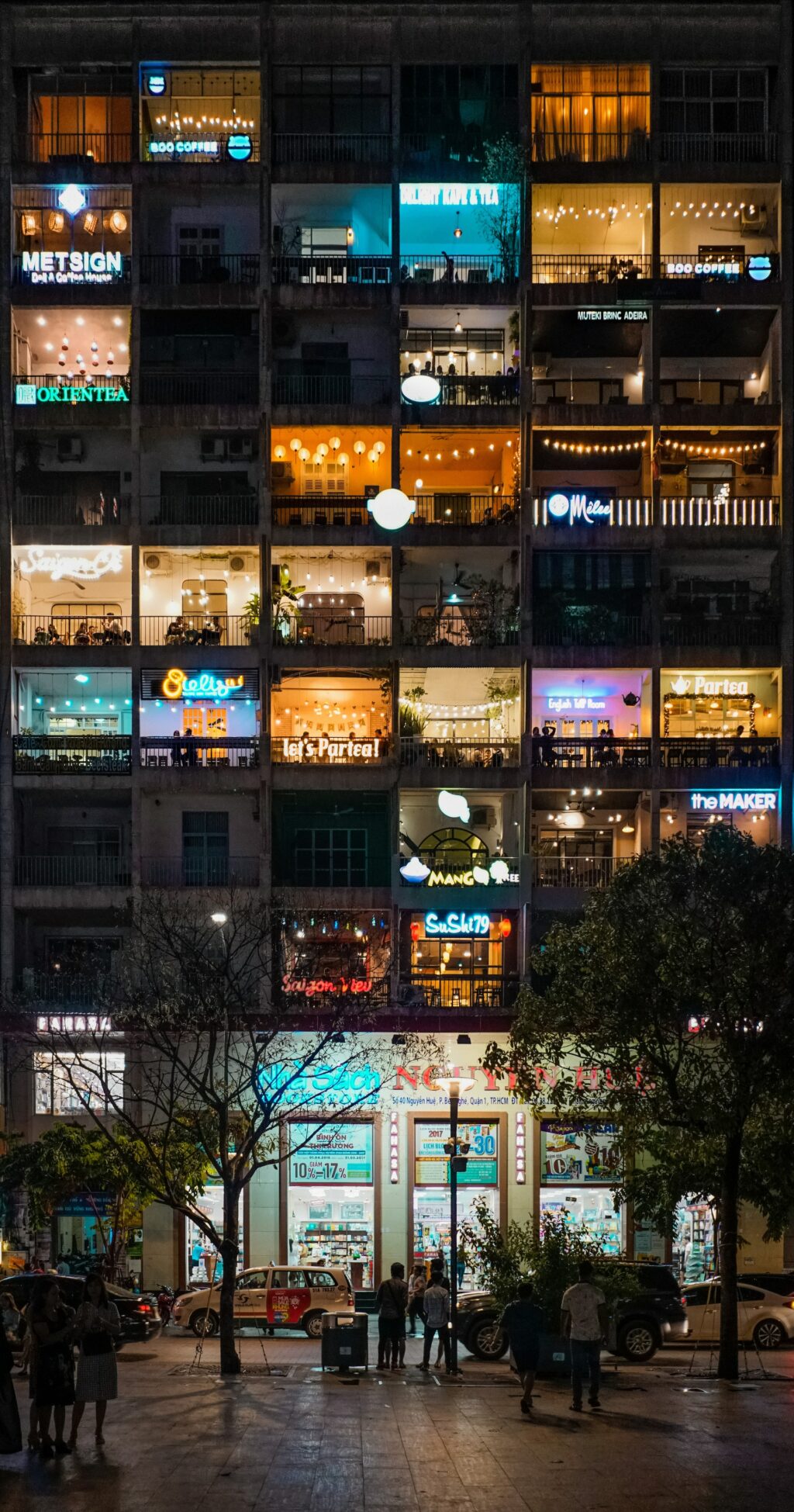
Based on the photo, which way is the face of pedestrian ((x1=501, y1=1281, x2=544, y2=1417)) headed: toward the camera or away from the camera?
away from the camera

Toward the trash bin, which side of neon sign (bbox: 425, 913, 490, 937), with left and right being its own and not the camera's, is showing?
front

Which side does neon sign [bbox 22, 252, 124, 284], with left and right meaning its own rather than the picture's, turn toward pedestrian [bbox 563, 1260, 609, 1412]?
front

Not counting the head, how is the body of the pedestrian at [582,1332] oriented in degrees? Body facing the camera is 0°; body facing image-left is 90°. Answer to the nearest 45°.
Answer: approximately 180°

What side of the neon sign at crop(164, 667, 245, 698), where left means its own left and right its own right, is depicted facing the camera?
front

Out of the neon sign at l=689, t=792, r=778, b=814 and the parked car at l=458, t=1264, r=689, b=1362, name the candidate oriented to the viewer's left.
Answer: the parked car

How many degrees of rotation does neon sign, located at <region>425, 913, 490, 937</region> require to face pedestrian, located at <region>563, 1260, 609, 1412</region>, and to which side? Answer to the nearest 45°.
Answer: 0° — it already faces them

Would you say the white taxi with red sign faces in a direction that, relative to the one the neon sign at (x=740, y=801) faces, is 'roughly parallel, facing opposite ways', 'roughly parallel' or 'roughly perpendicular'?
roughly perpendicular

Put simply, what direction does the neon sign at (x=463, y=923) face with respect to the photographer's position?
facing the viewer

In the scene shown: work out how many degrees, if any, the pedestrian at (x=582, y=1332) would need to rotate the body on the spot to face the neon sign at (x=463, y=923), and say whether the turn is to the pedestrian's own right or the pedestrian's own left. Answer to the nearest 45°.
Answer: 0° — they already face it
